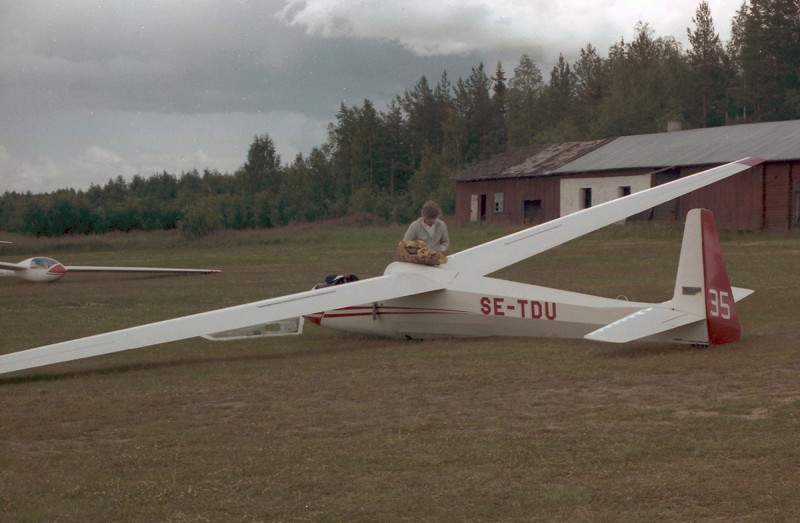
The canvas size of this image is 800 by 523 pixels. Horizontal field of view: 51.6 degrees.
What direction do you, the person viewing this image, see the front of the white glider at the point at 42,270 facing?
facing the viewer and to the right of the viewer

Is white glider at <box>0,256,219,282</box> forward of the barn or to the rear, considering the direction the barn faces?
forward

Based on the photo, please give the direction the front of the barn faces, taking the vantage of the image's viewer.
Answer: facing the viewer and to the left of the viewer

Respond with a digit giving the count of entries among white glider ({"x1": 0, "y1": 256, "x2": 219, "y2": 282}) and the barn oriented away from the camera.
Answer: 0

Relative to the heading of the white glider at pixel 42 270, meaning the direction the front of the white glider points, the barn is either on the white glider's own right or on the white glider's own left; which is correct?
on the white glider's own left
